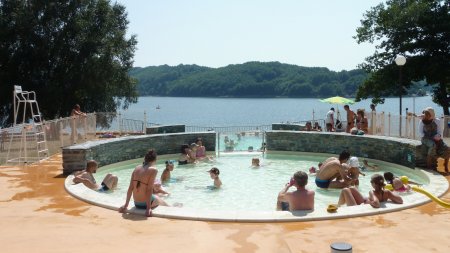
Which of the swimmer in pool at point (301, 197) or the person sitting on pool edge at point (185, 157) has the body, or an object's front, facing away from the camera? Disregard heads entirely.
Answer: the swimmer in pool

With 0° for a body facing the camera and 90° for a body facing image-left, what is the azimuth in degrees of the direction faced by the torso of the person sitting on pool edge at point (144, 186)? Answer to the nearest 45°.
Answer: approximately 225°

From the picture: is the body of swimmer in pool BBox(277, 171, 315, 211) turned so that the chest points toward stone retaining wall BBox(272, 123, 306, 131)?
yes

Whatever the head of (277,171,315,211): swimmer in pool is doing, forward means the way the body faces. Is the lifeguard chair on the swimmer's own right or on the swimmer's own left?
on the swimmer's own left

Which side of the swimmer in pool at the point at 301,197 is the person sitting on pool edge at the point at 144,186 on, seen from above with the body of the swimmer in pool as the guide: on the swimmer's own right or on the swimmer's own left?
on the swimmer's own left

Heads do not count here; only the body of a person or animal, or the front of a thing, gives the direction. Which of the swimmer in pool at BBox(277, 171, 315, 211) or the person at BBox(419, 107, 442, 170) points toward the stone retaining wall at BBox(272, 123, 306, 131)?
the swimmer in pool

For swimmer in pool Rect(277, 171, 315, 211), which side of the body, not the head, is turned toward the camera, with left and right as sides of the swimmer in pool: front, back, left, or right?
back

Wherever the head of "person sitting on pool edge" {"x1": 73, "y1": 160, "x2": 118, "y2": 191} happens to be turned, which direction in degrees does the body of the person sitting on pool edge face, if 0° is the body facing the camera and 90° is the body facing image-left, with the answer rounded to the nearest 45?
approximately 270°
